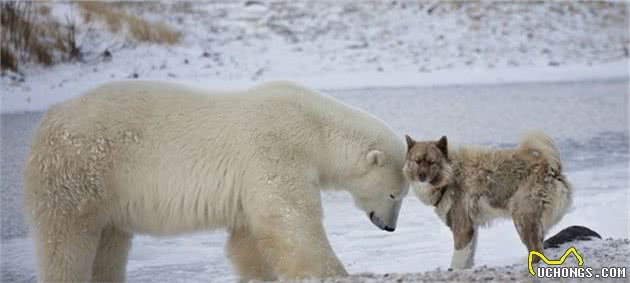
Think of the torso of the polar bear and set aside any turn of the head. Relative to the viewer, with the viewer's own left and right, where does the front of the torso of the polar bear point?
facing to the right of the viewer
